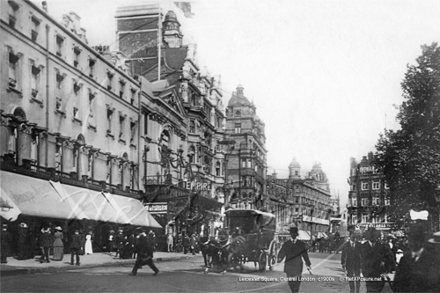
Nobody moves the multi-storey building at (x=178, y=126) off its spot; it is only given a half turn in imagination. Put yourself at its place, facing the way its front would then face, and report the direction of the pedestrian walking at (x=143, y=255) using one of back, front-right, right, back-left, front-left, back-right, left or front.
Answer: back-left

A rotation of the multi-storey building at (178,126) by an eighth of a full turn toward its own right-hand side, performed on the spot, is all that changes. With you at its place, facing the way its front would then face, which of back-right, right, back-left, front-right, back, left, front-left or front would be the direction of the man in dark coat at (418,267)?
front

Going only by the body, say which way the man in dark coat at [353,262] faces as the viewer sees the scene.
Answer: toward the camera

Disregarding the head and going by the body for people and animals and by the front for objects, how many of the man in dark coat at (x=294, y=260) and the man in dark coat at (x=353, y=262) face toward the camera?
2

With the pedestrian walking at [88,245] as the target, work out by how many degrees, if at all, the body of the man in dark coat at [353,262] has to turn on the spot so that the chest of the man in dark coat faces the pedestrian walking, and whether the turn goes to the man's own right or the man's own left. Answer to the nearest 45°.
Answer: approximately 135° to the man's own right

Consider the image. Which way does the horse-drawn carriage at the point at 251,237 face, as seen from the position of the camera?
facing the viewer and to the left of the viewer
